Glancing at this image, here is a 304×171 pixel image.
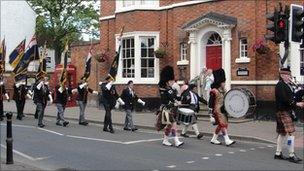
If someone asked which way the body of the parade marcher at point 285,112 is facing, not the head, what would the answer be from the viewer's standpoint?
to the viewer's right

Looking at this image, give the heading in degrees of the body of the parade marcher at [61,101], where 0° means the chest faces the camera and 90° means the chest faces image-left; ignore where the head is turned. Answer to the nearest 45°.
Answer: approximately 315°

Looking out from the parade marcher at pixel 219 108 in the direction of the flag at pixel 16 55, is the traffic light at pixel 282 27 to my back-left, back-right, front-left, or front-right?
back-right

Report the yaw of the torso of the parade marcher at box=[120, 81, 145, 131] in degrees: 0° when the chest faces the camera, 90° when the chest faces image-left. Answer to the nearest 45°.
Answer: approximately 315°

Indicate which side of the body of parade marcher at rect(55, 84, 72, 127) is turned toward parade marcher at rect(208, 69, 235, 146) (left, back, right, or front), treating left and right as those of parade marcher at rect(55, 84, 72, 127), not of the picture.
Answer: front

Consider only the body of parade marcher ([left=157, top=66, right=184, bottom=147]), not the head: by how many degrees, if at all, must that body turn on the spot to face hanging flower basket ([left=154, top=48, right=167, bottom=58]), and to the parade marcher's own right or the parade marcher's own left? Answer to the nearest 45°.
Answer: approximately 90° to the parade marcher's own left
